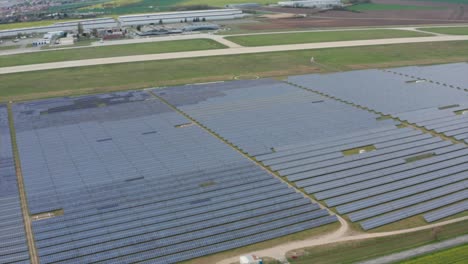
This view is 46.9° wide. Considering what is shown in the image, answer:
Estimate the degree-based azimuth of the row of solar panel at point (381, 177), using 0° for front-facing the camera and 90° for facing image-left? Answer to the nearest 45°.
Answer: approximately 315°

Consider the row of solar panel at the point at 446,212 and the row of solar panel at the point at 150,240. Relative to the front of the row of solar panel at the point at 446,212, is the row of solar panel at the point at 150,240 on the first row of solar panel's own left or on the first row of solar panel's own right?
on the first row of solar panel's own right

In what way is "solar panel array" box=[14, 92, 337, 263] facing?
toward the camera

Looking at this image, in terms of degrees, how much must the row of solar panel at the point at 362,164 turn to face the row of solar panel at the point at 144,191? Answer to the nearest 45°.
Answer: approximately 90° to its right

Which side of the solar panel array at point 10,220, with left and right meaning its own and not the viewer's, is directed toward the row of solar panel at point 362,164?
left

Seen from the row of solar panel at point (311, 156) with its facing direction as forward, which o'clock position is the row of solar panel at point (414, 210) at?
the row of solar panel at point (414, 210) is roughly at 12 o'clock from the row of solar panel at point (311, 156).
